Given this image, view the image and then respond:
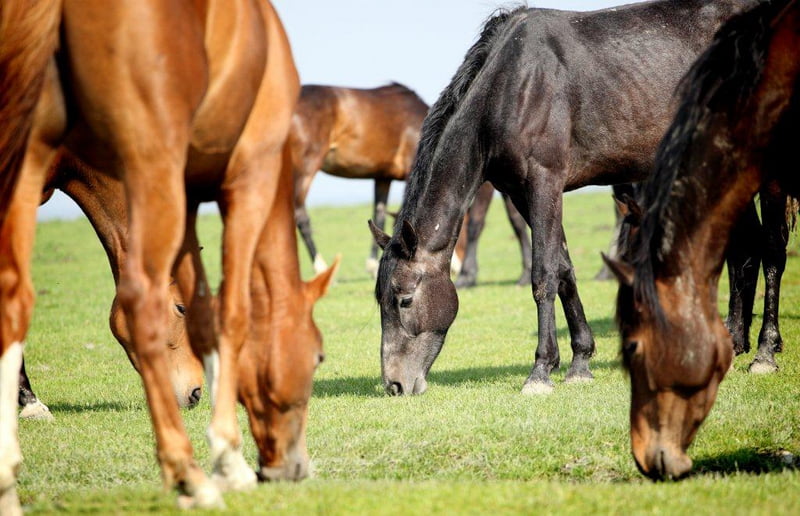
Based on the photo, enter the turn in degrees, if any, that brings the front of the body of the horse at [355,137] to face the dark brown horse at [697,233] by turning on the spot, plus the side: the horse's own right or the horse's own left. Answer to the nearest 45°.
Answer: approximately 90° to the horse's own right

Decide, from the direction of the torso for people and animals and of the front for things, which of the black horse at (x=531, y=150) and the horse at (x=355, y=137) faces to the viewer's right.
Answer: the horse

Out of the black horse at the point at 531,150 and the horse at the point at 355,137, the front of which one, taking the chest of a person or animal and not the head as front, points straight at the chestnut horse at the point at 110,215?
the black horse

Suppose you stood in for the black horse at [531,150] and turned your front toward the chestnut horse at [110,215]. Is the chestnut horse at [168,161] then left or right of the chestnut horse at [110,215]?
left

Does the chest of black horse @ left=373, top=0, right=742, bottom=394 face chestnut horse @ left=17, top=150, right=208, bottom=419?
yes

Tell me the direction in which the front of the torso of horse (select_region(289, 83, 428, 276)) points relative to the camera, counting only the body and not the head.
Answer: to the viewer's right

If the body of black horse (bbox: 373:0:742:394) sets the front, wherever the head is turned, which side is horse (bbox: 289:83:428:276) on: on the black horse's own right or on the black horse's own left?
on the black horse's own right

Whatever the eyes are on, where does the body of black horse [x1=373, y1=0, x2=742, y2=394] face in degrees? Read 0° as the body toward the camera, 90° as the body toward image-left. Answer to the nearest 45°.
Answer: approximately 45°

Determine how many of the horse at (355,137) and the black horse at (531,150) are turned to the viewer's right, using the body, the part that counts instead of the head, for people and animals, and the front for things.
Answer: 1
